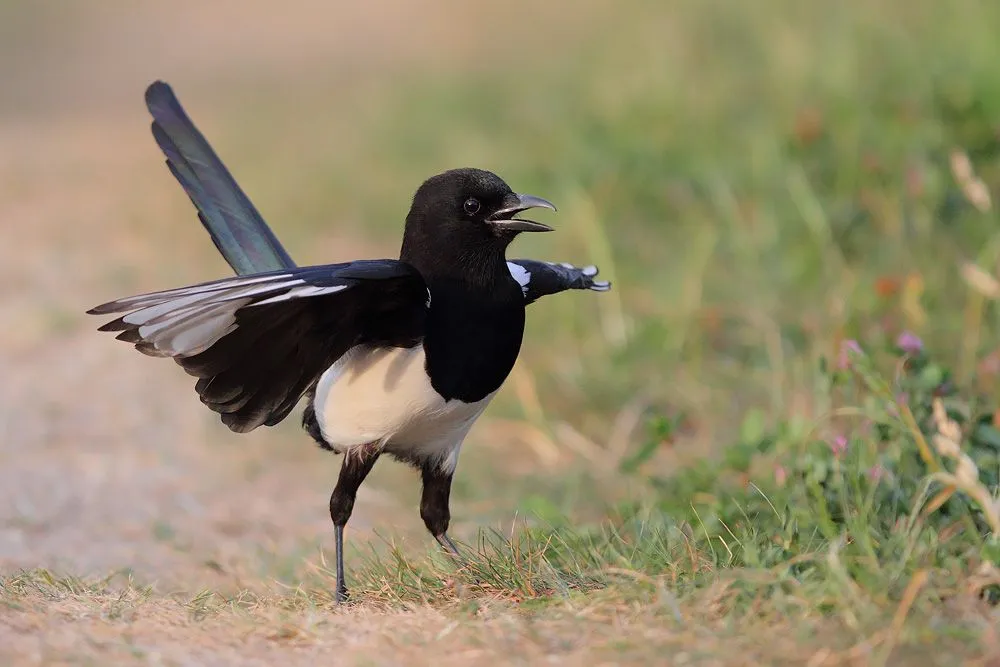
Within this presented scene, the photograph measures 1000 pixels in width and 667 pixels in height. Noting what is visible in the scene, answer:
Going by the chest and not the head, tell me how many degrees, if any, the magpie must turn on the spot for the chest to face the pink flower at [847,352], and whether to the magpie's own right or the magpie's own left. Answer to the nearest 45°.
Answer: approximately 45° to the magpie's own left

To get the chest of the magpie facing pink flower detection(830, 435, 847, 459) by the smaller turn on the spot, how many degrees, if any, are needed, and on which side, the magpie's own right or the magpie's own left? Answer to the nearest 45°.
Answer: approximately 45° to the magpie's own left

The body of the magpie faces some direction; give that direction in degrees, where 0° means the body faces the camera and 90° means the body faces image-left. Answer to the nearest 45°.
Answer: approximately 315°
